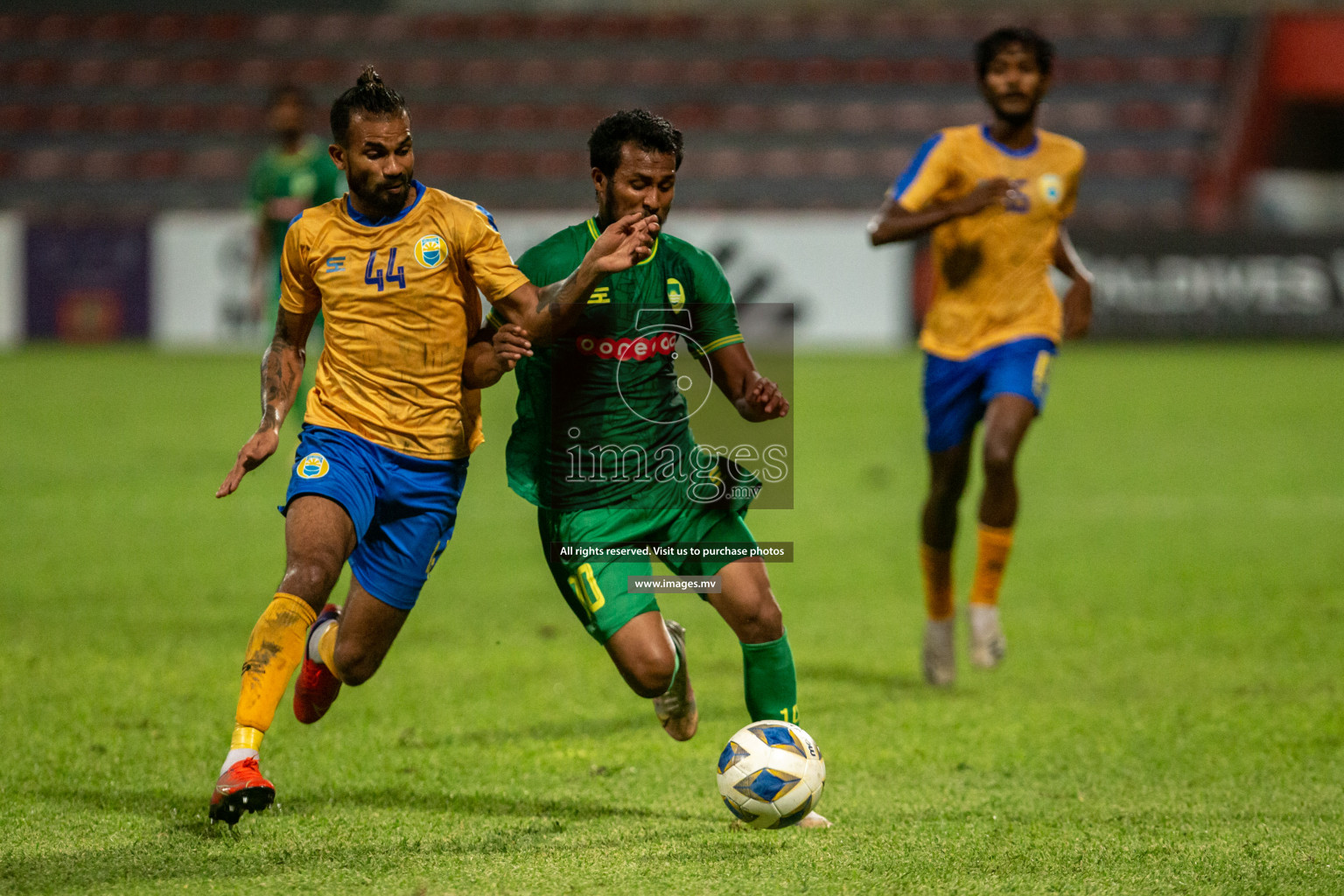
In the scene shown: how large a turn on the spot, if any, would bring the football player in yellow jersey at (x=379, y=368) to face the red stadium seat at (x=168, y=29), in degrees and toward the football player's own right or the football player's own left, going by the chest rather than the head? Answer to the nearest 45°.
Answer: approximately 180°

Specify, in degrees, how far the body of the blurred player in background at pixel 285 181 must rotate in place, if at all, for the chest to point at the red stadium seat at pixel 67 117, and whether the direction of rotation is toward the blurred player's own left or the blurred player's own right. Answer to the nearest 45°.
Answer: approximately 180°

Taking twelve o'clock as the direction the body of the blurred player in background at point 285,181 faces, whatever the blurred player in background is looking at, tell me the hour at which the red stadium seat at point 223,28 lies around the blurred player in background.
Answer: The red stadium seat is roughly at 6 o'clock from the blurred player in background.

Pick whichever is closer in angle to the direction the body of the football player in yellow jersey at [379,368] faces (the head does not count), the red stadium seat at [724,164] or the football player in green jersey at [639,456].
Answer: the football player in green jersey

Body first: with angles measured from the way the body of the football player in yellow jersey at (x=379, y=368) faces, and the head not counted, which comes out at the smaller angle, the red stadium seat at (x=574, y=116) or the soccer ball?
the soccer ball

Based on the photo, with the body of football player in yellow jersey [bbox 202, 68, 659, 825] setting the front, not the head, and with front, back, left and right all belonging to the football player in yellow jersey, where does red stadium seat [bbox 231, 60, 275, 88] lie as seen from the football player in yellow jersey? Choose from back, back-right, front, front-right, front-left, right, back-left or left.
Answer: back

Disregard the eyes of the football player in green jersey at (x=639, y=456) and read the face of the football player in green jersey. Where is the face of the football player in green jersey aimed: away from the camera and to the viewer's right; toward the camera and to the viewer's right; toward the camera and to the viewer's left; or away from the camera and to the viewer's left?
toward the camera and to the viewer's right

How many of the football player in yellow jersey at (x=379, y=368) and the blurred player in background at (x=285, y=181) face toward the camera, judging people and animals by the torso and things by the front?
2

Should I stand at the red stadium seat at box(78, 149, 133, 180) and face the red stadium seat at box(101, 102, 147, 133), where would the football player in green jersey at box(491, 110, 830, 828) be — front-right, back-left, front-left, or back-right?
back-right

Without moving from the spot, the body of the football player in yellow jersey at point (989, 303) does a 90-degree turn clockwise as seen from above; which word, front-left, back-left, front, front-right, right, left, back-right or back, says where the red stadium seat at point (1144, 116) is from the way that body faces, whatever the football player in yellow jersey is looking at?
right

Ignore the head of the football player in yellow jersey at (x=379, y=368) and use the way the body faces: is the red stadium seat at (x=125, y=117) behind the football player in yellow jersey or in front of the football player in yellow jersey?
behind

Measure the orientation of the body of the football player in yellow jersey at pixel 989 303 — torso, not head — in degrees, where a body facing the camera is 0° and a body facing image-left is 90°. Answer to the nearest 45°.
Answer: approximately 0°

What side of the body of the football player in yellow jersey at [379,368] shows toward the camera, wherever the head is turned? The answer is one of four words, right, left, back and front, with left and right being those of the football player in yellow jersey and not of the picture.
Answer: front

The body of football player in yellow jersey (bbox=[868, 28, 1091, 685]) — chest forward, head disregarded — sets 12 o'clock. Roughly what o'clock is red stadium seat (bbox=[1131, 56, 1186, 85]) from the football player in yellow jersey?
The red stadium seat is roughly at 6 o'clock from the football player in yellow jersey.

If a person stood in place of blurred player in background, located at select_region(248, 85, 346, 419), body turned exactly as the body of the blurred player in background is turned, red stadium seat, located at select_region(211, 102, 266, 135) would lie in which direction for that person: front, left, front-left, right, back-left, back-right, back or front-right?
back

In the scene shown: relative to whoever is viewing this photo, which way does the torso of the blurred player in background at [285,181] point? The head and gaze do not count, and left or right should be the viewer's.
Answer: facing the viewer
